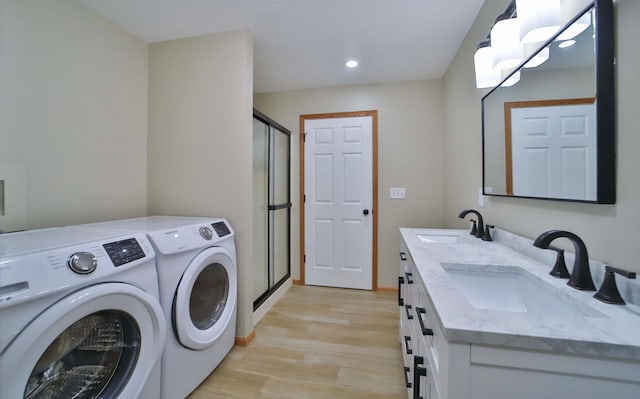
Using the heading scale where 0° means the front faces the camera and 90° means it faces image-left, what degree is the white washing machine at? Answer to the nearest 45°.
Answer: approximately 315°

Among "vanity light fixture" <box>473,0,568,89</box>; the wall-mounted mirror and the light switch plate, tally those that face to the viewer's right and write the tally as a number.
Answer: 0

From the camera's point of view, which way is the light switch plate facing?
toward the camera

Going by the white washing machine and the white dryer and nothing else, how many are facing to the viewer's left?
0

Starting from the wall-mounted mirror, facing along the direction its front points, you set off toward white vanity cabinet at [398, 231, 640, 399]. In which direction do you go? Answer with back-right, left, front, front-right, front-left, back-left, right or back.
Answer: front-left

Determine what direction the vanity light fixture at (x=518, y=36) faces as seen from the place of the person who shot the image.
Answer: facing the viewer and to the left of the viewer

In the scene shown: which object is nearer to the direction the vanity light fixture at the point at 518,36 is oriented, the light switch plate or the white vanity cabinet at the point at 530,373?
the white vanity cabinet

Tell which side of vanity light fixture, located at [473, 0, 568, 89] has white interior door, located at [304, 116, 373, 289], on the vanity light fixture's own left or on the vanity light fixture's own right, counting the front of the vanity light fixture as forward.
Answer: on the vanity light fixture's own right

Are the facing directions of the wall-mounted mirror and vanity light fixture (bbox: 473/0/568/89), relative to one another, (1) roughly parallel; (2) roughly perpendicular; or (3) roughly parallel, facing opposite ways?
roughly parallel

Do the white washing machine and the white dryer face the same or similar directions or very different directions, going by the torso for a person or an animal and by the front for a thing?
same or similar directions

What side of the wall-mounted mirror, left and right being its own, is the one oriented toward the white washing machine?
front

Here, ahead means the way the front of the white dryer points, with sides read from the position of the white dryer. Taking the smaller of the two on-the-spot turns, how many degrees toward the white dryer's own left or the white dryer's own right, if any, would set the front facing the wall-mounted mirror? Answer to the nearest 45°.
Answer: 0° — it already faces it

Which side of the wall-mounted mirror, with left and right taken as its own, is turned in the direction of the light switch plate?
right

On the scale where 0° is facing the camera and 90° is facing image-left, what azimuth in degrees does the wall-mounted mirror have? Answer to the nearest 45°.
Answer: approximately 45°

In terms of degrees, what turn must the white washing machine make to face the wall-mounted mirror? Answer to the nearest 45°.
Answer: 0° — it already faces it

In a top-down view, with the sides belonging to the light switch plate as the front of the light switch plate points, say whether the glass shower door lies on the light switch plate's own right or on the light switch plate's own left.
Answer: on the light switch plate's own right

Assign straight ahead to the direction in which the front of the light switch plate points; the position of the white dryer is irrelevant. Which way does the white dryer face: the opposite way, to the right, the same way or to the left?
to the left
